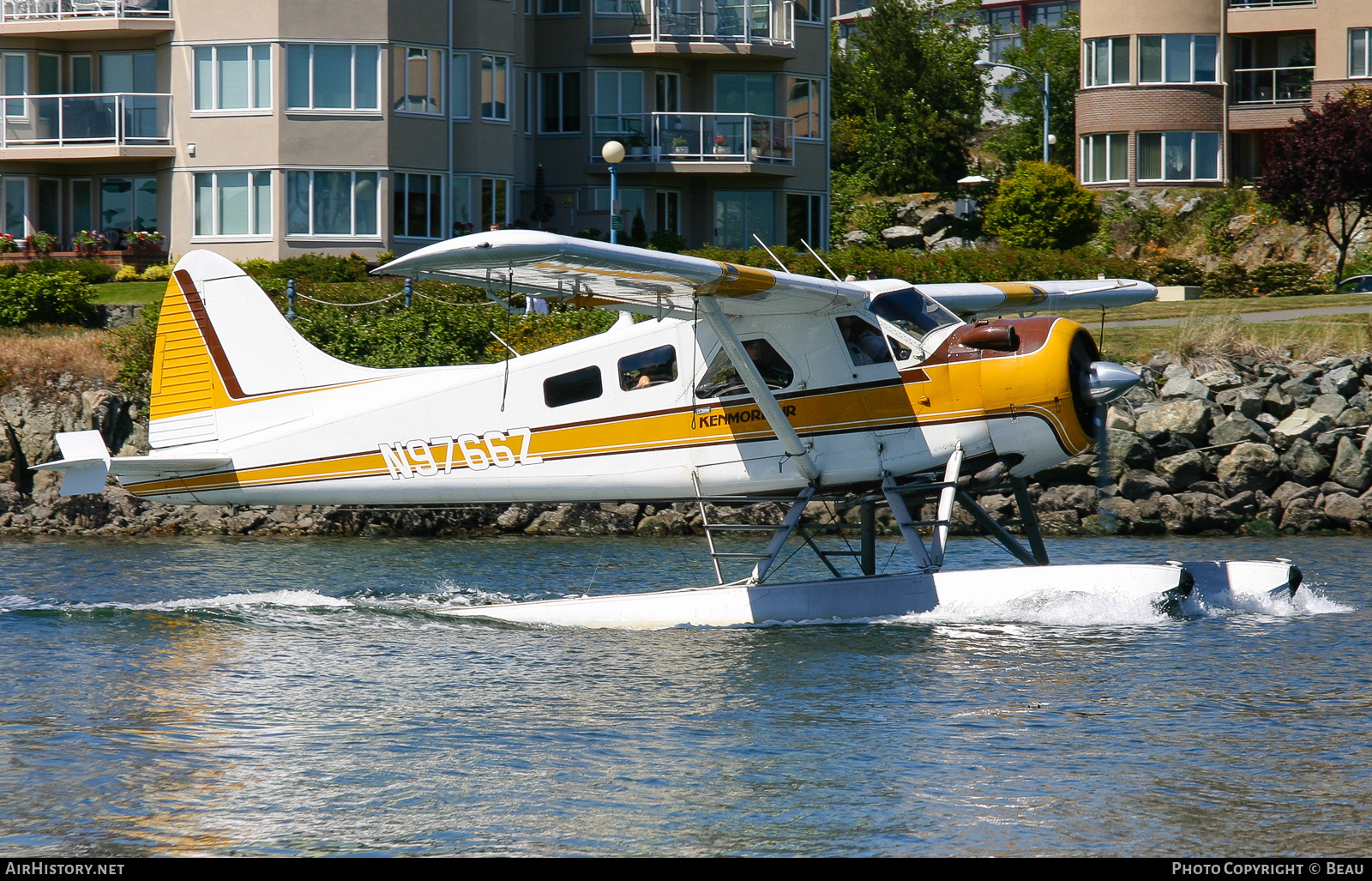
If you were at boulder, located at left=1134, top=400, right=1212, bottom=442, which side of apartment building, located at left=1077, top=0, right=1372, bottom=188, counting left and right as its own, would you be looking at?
front

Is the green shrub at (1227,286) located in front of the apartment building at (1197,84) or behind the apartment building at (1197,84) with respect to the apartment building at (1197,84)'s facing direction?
in front

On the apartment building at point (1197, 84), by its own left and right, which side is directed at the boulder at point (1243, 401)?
front

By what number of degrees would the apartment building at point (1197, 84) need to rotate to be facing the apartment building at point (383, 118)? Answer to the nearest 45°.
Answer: approximately 45° to its right

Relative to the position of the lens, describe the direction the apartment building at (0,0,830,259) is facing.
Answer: facing the viewer

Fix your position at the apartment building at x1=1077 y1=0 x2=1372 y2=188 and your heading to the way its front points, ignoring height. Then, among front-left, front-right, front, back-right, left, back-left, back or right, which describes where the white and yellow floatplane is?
front

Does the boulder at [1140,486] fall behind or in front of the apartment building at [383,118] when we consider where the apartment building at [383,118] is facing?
in front

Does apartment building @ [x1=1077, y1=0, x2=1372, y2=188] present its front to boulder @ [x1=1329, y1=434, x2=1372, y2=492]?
yes

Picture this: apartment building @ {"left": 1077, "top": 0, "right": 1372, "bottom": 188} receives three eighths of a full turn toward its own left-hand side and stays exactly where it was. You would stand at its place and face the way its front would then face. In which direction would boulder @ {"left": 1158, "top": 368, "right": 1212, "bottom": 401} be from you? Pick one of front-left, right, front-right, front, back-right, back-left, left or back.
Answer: back-right

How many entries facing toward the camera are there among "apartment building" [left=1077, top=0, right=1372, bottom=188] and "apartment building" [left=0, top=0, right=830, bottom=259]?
2

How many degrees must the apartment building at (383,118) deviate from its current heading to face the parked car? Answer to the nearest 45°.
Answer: approximately 90° to its left

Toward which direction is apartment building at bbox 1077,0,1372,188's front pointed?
toward the camera

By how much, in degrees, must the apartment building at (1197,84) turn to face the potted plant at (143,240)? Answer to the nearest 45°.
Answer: approximately 45° to its right

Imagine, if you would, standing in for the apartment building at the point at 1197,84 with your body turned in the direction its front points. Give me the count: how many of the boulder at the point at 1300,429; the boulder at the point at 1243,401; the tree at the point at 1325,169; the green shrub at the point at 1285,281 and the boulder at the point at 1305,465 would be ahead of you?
5

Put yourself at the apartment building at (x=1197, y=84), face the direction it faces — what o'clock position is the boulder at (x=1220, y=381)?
The boulder is roughly at 12 o'clock from the apartment building.
